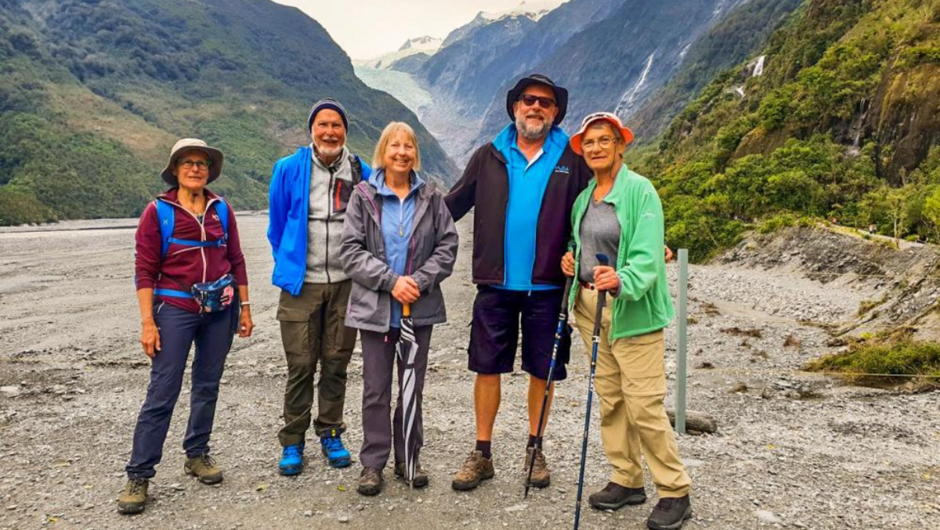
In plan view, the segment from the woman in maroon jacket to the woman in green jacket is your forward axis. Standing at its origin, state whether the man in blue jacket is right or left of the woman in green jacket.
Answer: left

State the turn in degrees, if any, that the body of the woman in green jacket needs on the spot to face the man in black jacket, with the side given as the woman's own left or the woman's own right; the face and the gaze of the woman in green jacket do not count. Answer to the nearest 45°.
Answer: approximately 90° to the woman's own right

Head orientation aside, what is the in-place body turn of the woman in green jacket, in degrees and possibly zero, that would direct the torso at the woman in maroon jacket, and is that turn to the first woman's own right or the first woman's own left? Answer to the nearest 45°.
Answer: approximately 45° to the first woman's own right

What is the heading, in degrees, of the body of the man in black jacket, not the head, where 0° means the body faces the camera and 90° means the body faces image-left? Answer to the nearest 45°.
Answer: approximately 0°

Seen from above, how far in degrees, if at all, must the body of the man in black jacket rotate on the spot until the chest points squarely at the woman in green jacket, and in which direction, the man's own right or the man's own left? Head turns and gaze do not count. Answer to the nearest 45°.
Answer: approximately 45° to the man's own left

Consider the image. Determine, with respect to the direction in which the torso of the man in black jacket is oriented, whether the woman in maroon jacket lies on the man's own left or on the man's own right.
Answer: on the man's own right

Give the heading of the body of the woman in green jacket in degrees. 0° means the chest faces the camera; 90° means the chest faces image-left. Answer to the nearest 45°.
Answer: approximately 45°

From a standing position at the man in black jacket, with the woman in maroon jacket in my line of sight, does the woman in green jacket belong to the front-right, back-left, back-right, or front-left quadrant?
back-left
